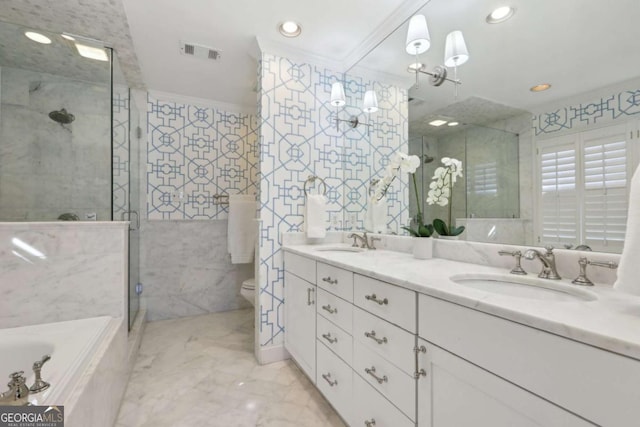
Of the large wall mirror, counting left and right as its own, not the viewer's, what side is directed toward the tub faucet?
front

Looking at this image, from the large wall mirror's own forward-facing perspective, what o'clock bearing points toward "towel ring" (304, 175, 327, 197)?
The towel ring is roughly at 2 o'clock from the large wall mirror.

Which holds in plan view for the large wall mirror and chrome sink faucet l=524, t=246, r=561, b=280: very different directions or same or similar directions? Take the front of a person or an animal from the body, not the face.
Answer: same or similar directions

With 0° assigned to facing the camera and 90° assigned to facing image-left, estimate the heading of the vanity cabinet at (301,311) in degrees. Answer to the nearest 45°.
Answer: approximately 90°

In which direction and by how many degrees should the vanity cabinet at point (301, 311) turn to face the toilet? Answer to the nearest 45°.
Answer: approximately 45° to its right

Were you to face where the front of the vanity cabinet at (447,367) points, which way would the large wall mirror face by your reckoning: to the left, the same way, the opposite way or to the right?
the same way

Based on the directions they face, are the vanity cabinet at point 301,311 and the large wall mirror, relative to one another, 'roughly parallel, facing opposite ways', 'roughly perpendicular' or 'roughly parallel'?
roughly parallel

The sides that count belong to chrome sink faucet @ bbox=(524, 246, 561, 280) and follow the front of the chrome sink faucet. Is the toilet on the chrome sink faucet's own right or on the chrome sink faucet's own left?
on the chrome sink faucet's own right

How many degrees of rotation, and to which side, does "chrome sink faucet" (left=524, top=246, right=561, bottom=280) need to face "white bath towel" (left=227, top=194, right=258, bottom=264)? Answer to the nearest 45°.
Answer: approximately 45° to its right

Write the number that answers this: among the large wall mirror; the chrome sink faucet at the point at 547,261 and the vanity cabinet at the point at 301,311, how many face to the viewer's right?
0

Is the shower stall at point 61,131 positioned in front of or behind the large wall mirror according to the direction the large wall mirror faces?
in front

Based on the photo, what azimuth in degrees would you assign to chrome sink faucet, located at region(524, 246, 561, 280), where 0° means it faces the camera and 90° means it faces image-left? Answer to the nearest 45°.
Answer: approximately 45°

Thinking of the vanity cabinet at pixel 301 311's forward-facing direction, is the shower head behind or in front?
in front

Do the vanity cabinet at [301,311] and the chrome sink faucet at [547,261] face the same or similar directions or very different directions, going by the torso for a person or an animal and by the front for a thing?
same or similar directions

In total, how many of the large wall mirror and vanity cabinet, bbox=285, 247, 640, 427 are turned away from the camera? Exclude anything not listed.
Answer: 0

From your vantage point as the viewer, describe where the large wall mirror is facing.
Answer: facing the viewer and to the left of the viewer
